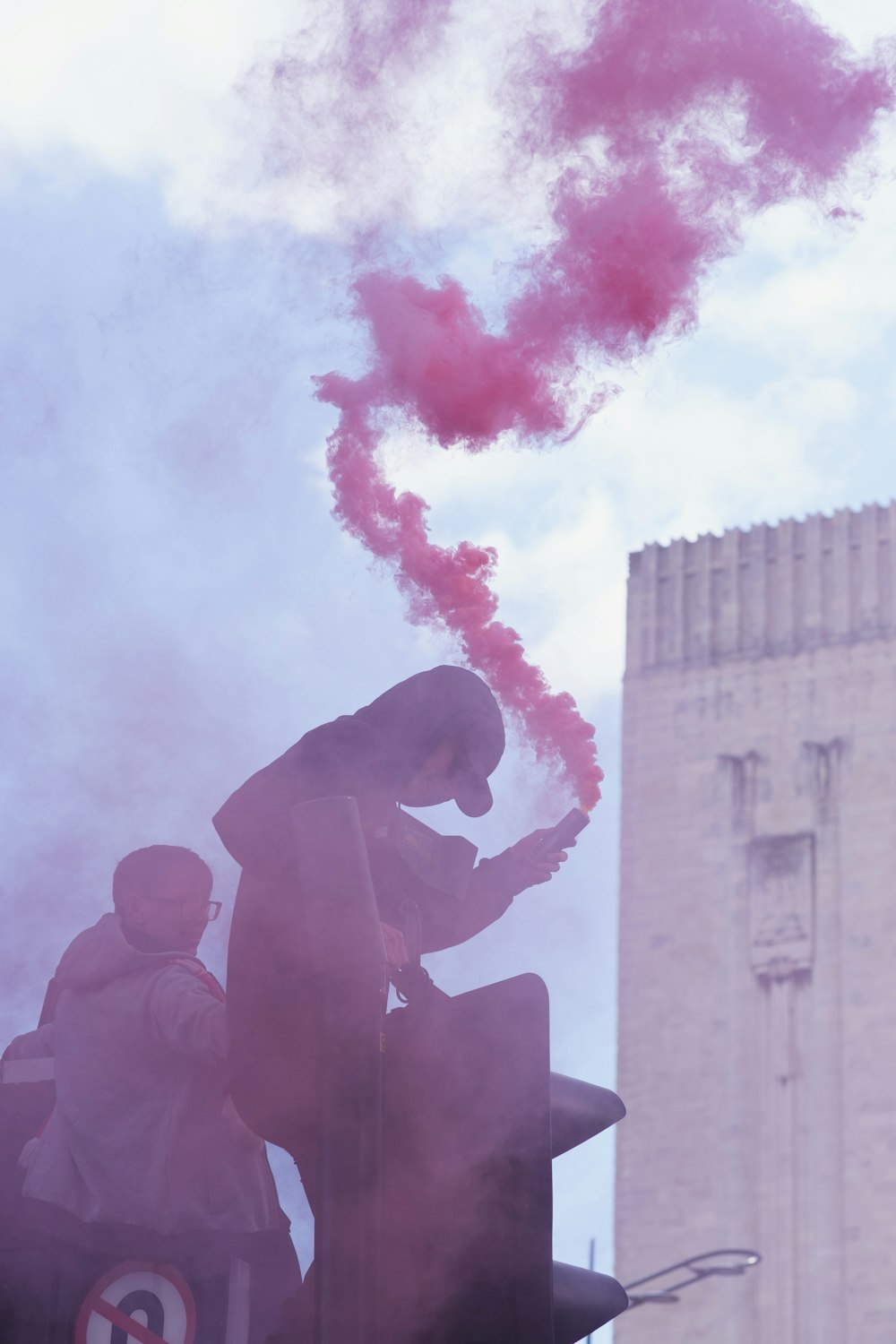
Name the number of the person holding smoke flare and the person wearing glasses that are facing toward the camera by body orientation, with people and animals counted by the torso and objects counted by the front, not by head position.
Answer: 0

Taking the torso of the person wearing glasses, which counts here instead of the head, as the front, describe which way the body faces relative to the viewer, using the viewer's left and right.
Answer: facing away from the viewer and to the right of the viewer

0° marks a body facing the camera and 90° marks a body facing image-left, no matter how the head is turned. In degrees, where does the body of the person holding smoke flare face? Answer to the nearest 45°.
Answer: approximately 270°

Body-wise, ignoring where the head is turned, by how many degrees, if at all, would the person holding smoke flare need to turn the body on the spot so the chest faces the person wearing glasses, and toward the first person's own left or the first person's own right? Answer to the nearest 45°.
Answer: approximately 135° to the first person's own left
